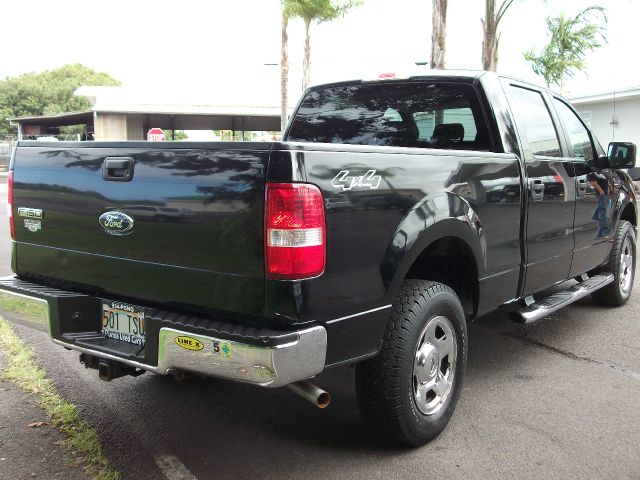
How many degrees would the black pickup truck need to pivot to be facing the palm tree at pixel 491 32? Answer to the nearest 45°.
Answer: approximately 45° to its left

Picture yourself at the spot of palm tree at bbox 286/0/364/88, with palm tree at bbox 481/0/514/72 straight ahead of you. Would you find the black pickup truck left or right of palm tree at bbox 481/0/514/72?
right

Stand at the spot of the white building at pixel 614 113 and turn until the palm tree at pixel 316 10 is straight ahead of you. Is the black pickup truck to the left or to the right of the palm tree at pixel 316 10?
left

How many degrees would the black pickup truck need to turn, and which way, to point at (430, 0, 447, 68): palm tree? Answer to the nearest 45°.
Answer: approximately 45° to its left

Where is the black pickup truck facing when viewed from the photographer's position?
facing away from the viewer and to the right of the viewer

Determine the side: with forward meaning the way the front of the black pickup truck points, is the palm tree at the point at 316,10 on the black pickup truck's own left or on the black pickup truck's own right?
on the black pickup truck's own left
